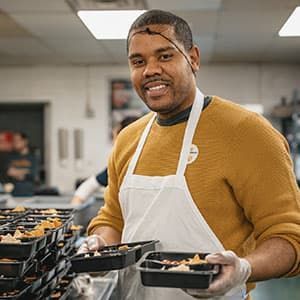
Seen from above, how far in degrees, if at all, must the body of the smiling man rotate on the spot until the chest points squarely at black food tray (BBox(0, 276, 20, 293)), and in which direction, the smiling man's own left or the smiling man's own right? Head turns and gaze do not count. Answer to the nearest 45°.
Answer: approximately 45° to the smiling man's own right

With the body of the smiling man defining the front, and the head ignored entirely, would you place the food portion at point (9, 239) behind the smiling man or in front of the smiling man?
in front

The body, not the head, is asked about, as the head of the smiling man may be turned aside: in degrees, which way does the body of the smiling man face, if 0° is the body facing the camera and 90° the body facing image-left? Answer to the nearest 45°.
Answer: approximately 45°

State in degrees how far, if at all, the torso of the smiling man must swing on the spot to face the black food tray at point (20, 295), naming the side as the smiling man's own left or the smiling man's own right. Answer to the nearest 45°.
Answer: approximately 45° to the smiling man's own right
